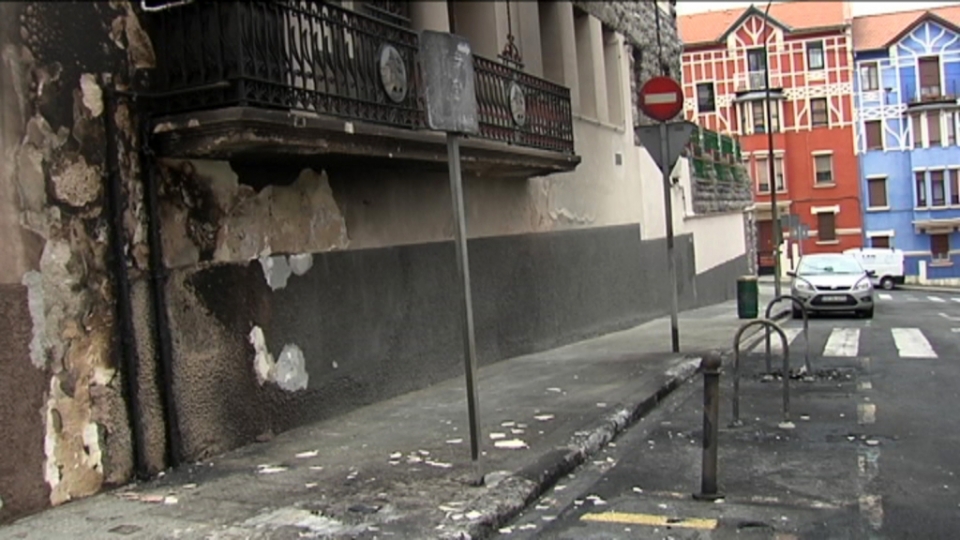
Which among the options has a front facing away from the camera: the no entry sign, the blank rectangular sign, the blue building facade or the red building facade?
the blank rectangular sign

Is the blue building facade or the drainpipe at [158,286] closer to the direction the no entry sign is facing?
the drainpipe

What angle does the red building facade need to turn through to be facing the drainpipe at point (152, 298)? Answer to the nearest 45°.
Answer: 0° — it already faces it

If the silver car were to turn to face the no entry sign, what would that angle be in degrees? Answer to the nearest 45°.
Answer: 0° — it already faces it

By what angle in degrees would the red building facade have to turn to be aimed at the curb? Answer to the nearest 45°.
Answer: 0° — it already faces it

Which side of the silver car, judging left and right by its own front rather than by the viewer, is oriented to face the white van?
back
